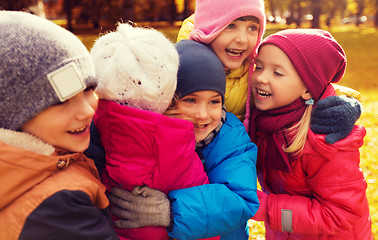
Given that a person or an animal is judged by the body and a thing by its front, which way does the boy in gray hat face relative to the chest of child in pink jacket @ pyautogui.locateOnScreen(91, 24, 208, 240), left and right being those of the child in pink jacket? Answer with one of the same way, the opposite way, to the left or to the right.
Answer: to the right

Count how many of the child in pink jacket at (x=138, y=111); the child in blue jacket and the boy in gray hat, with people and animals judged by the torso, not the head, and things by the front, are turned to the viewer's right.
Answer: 1

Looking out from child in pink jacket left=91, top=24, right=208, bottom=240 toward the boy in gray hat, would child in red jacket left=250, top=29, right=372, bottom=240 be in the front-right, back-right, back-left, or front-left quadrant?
back-left

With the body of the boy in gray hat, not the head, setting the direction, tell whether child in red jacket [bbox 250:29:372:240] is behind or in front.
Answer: in front

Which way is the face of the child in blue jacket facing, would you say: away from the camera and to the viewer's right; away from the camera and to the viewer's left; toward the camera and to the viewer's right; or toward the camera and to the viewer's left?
toward the camera and to the viewer's left

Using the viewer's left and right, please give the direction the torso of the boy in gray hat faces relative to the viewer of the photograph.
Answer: facing to the right of the viewer

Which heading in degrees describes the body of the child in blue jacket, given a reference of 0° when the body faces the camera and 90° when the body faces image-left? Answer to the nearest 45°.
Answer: approximately 45°

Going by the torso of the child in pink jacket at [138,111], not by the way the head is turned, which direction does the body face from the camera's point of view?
away from the camera
